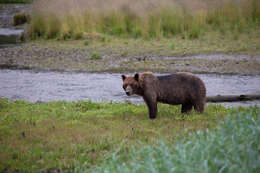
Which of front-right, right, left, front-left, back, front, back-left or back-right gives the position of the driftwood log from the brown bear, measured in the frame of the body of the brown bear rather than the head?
back-right

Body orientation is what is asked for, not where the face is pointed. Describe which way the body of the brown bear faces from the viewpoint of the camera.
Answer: to the viewer's left
